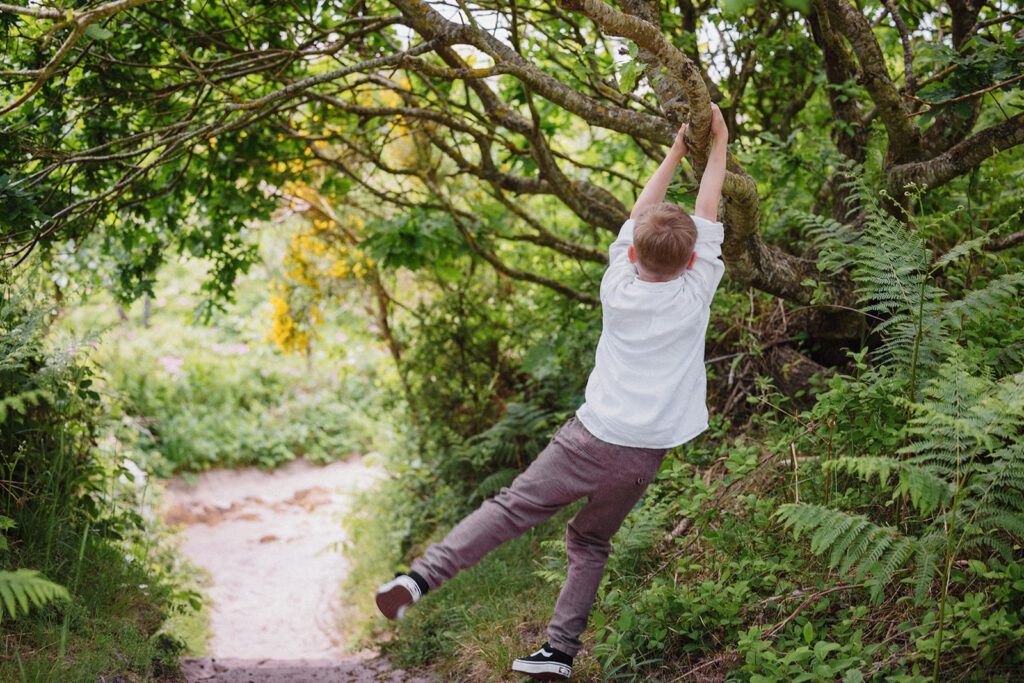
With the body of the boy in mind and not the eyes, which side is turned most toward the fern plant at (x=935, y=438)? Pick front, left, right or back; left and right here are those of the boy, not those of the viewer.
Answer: right

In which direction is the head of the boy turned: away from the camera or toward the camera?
away from the camera

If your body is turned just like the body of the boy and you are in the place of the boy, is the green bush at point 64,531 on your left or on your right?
on your left

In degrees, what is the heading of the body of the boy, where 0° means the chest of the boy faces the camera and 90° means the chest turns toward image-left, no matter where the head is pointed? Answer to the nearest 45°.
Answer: approximately 180°
